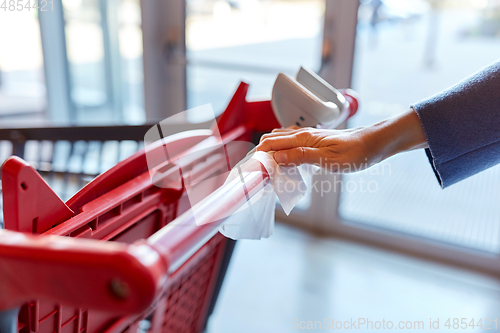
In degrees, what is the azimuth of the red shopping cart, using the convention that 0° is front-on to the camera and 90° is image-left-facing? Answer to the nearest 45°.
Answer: approximately 135°
